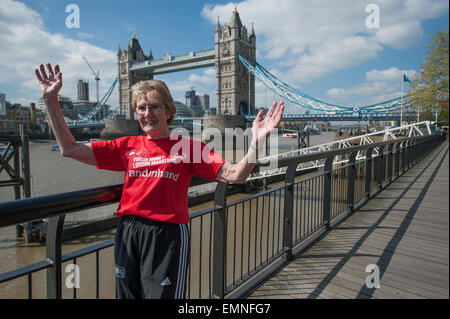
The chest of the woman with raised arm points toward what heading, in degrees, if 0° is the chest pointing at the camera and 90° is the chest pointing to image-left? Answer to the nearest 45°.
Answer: approximately 0°

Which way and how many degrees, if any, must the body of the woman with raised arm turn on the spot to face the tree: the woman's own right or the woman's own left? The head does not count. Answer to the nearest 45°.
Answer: approximately 135° to the woman's own left
